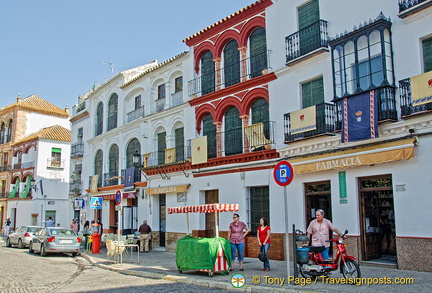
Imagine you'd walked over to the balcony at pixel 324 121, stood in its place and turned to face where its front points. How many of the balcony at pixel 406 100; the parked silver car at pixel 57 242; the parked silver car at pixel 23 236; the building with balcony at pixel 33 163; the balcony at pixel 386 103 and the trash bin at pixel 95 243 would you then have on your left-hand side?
2

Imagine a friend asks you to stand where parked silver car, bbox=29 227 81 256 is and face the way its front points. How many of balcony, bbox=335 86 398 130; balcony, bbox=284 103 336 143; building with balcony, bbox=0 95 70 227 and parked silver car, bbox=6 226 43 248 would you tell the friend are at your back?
2

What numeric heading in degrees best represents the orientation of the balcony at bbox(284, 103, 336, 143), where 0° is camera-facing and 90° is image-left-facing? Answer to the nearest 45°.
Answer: approximately 45°

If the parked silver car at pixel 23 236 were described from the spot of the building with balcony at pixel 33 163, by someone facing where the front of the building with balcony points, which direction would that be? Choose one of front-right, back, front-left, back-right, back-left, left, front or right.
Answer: front-left

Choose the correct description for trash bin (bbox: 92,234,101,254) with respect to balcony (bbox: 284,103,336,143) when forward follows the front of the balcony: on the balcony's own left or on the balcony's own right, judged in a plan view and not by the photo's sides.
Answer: on the balcony's own right

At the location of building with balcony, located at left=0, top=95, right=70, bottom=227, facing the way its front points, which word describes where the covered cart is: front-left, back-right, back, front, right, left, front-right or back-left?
front-left

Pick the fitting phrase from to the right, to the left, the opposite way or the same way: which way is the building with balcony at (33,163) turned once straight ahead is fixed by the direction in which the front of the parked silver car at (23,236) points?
to the left

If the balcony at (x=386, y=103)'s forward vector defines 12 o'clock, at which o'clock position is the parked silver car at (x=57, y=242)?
The parked silver car is roughly at 2 o'clock from the balcony.

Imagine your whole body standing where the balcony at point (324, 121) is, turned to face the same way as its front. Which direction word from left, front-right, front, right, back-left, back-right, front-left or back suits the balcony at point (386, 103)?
left
